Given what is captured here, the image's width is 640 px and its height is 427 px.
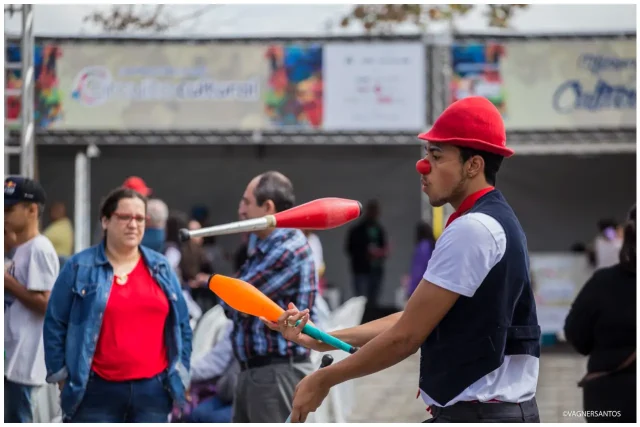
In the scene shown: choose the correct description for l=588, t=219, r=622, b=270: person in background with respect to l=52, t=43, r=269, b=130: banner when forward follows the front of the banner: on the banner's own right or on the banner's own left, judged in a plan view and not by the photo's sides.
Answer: on the banner's own left

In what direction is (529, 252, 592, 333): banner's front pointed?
toward the camera

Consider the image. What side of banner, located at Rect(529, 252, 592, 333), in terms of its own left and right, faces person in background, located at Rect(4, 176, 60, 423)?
front

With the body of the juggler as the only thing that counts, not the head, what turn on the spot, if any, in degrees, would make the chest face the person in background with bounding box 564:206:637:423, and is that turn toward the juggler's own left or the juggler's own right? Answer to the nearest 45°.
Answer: approximately 90° to the juggler's own right

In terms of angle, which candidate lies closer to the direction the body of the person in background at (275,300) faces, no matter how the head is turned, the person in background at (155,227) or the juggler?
the person in background

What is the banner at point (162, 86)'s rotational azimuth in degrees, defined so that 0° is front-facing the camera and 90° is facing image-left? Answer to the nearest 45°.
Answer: approximately 0°

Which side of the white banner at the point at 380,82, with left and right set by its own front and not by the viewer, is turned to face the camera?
front

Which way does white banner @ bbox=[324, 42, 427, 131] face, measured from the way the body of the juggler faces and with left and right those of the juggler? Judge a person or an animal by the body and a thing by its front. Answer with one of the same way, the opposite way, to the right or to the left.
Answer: to the left

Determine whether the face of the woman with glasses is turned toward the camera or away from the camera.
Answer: toward the camera

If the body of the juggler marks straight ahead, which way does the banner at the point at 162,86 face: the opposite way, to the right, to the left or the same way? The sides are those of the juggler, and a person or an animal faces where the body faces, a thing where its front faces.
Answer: to the left

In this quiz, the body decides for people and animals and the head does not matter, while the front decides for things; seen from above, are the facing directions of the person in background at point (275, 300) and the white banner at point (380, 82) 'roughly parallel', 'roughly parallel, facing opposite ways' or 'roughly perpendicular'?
roughly perpendicular

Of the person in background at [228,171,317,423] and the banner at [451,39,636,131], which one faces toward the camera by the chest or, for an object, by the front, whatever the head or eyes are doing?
the banner

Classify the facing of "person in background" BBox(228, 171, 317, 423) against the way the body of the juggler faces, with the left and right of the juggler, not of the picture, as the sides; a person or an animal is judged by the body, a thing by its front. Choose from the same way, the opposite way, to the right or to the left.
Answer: the same way

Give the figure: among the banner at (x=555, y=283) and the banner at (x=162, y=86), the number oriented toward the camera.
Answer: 2

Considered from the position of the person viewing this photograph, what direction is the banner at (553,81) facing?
facing the viewer
